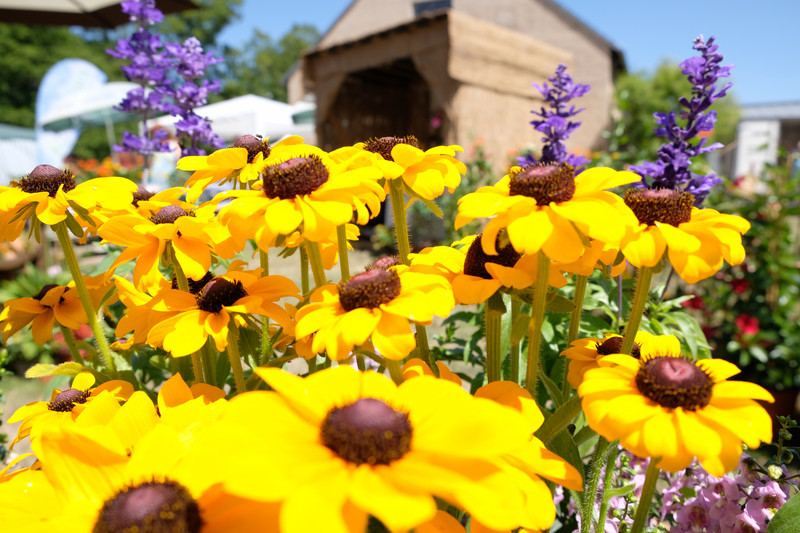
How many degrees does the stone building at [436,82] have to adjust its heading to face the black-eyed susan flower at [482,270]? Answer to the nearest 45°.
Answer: approximately 45° to its left

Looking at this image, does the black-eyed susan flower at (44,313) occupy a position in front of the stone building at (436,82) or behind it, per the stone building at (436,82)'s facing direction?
in front

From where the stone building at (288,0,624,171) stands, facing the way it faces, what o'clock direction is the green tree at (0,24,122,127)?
The green tree is roughly at 3 o'clock from the stone building.

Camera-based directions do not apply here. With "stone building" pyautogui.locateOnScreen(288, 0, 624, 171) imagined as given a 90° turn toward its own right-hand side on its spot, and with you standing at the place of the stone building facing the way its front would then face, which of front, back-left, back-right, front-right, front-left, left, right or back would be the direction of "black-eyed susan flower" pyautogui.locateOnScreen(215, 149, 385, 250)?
back-left

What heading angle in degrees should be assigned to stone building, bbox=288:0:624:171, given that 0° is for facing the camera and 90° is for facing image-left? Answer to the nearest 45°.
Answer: approximately 45°

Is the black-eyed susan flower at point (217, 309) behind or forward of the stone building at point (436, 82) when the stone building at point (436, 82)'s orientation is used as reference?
forward

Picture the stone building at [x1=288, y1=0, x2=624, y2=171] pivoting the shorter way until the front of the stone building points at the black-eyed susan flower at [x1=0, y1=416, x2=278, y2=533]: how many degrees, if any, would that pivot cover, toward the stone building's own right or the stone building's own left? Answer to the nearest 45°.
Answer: approximately 45° to the stone building's own left

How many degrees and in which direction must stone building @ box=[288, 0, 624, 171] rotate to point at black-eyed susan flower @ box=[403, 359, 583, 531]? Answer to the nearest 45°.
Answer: approximately 45° to its left

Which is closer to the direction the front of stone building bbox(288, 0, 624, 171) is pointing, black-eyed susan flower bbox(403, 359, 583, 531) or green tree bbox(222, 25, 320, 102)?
the black-eyed susan flower

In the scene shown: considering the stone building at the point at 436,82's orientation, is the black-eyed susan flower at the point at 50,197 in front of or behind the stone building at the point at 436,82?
in front

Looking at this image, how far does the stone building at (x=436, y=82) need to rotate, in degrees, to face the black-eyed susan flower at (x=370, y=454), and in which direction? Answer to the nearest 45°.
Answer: approximately 45° to its left

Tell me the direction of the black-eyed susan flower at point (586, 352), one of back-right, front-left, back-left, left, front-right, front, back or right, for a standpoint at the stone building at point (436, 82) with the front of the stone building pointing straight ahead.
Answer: front-left
